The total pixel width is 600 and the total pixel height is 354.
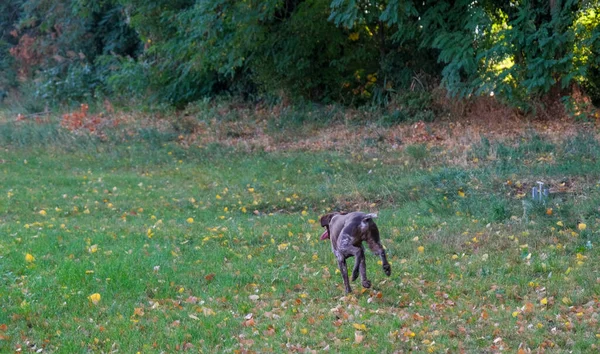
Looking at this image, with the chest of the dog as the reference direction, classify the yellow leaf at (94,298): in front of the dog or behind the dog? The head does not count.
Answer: in front

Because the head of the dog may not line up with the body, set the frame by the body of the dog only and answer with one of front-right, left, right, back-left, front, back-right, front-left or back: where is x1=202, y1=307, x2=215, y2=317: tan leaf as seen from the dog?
front-left

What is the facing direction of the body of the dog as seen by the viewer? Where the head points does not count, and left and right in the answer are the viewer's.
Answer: facing away from the viewer and to the left of the viewer

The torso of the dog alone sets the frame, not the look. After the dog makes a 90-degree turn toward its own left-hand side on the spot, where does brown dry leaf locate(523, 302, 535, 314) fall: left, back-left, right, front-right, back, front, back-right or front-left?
back-left

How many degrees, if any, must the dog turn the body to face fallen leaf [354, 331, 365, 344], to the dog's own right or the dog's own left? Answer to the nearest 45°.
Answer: approximately 135° to the dog's own left

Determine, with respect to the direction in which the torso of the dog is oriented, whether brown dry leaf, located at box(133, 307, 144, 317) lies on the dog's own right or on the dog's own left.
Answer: on the dog's own left

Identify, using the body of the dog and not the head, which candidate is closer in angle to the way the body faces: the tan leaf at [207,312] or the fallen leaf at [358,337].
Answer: the tan leaf

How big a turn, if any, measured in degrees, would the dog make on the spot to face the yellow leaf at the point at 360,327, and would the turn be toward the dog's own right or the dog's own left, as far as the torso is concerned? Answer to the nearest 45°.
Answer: approximately 135° to the dog's own left

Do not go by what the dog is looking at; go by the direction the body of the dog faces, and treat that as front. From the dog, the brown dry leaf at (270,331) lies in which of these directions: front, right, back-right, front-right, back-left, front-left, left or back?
left

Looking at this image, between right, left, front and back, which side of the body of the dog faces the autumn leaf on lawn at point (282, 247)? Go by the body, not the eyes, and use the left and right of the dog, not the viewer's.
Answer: front
